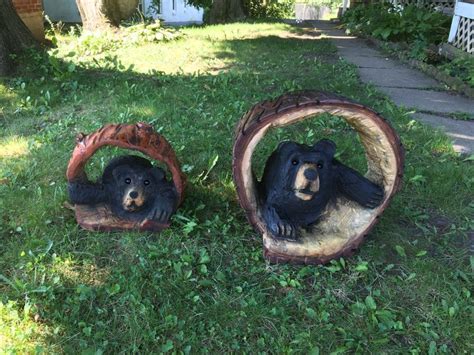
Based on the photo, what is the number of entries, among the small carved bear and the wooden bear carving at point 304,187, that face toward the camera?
2

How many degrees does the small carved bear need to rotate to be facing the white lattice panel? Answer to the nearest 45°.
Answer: approximately 135° to its left

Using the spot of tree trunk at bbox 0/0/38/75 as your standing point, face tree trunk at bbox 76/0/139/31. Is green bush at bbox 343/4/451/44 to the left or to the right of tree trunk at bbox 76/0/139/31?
right

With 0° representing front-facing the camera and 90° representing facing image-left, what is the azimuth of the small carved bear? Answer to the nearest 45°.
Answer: approximately 0°

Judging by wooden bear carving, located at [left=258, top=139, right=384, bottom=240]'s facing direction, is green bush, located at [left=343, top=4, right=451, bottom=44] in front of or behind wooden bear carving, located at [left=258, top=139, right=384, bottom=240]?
behind

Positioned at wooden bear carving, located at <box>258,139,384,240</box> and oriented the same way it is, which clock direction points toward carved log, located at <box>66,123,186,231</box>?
The carved log is roughly at 3 o'clock from the wooden bear carving.

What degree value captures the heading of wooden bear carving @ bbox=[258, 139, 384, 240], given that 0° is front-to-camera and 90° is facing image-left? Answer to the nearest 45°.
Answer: approximately 0°

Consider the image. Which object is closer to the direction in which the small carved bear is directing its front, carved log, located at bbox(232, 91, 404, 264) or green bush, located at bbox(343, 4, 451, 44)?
the carved log

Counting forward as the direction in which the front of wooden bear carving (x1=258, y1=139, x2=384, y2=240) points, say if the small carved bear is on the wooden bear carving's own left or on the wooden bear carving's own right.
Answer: on the wooden bear carving's own right

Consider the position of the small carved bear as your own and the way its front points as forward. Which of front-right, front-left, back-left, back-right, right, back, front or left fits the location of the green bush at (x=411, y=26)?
back-left

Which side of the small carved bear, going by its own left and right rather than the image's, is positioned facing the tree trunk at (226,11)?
back

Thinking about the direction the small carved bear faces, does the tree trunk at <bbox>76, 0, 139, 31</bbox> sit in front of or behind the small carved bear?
behind

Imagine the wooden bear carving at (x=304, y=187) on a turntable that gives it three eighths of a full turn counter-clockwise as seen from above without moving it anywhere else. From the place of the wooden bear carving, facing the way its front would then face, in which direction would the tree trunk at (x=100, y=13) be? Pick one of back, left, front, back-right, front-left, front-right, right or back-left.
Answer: left
